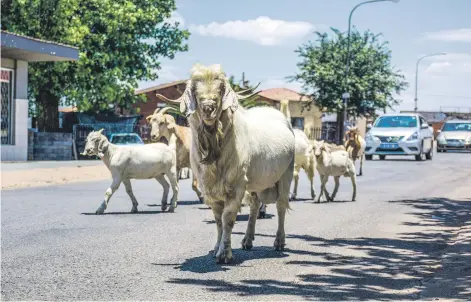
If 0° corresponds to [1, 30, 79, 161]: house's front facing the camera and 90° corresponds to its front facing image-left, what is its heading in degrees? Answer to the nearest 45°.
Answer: approximately 315°

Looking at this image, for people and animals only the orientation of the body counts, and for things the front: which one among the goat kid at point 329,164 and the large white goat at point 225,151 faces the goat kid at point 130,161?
the goat kid at point 329,164

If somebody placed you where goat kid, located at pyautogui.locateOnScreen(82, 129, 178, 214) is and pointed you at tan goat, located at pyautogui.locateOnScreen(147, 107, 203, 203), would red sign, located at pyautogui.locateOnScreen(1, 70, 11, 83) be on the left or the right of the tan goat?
left

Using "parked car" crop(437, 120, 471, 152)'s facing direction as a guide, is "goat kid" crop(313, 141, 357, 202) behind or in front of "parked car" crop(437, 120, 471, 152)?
in front

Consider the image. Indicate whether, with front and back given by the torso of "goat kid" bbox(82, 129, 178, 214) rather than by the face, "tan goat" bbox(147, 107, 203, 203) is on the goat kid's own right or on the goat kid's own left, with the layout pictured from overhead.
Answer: on the goat kid's own right

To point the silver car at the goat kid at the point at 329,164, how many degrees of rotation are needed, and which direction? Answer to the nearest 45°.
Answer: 0° — it already faces it

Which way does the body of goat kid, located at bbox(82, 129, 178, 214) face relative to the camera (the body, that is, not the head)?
to the viewer's left

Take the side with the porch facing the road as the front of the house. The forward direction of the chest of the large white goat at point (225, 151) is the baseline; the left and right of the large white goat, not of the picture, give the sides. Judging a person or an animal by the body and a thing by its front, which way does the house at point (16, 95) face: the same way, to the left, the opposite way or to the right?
to the left
